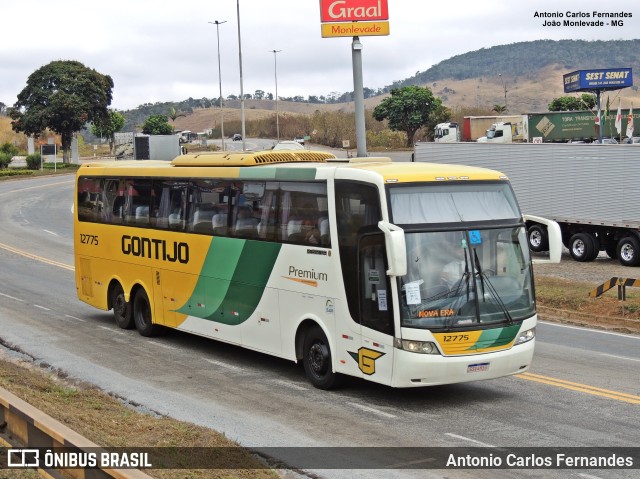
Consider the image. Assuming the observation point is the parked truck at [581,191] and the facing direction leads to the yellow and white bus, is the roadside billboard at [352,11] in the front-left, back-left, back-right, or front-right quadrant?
back-right

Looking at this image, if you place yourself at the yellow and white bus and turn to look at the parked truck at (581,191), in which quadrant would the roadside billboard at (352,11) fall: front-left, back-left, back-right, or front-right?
front-left

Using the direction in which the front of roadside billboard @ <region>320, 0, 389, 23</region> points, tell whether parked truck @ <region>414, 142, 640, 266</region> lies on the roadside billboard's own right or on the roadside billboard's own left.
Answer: on the roadside billboard's own left

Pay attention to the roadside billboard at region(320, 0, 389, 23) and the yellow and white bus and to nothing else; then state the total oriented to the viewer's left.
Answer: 0

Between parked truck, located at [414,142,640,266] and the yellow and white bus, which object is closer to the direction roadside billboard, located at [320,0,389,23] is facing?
the yellow and white bus

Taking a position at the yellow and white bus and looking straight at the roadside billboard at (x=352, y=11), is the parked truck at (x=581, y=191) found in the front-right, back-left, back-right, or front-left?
front-right

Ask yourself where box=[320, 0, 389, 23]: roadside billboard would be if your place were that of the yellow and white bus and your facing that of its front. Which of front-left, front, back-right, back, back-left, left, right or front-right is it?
back-left

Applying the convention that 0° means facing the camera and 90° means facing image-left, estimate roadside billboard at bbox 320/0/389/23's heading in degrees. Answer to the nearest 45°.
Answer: approximately 0°

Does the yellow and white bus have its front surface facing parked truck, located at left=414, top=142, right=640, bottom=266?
no

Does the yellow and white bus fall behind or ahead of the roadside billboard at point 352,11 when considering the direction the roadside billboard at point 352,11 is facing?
ahead
